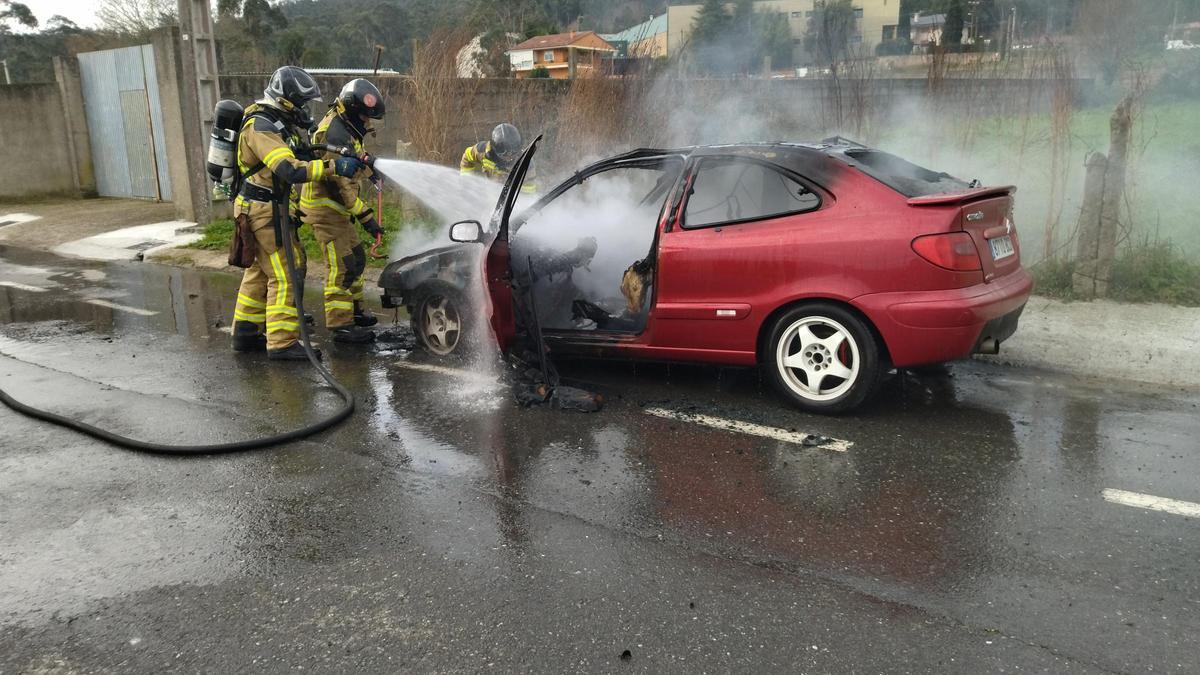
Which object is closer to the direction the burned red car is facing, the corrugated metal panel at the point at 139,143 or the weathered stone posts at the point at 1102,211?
the corrugated metal panel

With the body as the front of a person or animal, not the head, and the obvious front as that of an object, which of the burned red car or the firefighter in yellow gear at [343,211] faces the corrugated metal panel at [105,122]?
the burned red car

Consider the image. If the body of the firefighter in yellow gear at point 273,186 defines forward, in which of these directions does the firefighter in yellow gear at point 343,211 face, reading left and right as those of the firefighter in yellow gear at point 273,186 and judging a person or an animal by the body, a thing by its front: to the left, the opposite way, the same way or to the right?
the same way

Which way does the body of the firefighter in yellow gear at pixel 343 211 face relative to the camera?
to the viewer's right

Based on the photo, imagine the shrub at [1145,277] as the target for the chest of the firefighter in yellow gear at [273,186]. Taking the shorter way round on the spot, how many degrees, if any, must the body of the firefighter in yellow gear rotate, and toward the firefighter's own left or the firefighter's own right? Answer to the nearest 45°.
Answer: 0° — they already face it

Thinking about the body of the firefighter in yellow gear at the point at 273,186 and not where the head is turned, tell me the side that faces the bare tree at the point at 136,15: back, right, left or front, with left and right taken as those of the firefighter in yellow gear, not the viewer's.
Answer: left

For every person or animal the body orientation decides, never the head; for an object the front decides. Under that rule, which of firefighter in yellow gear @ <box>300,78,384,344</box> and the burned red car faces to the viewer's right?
the firefighter in yellow gear

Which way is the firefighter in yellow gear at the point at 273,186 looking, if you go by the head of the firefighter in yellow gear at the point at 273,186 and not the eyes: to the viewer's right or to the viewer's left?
to the viewer's right

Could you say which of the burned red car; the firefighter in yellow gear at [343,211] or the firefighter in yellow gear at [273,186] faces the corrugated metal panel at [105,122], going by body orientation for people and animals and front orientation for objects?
the burned red car

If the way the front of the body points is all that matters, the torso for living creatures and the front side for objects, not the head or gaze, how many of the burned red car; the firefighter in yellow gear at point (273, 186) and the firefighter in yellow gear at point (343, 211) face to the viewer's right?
2

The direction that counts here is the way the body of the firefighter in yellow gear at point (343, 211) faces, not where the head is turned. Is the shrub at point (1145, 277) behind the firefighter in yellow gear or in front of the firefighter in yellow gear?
in front

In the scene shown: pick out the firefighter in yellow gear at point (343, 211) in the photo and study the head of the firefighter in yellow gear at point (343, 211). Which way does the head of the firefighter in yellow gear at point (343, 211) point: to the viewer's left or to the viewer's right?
to the viewer's right

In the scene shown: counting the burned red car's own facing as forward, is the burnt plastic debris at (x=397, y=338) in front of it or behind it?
in front

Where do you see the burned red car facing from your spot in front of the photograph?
facing away from the viewer and to the left of the viewer

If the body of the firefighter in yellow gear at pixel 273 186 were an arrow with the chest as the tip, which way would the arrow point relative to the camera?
to the viewer's right
